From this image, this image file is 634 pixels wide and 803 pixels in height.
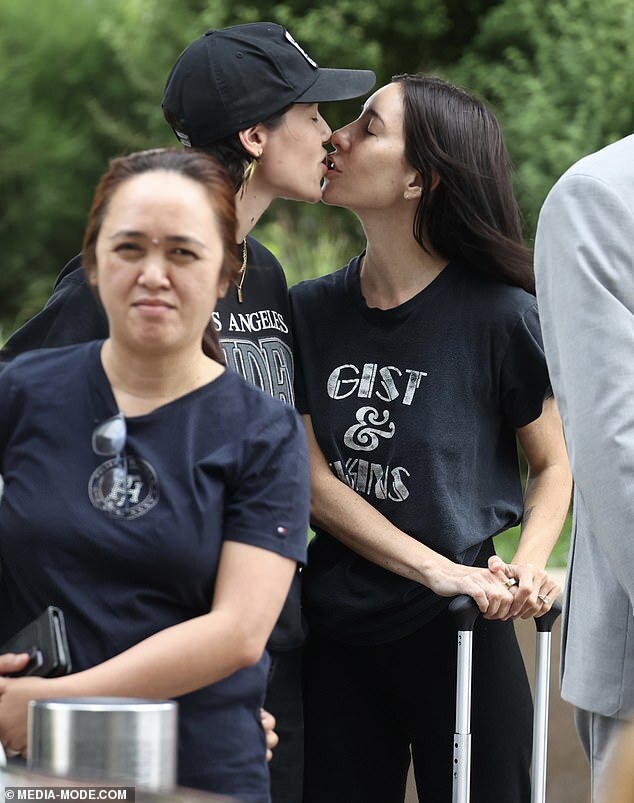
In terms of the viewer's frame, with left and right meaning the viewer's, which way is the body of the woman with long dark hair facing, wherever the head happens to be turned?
facing the viewer and to the left of the viewer

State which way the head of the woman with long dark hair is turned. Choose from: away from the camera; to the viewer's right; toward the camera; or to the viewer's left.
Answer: to the viewer's left

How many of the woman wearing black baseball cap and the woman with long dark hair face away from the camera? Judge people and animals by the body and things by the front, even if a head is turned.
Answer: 0

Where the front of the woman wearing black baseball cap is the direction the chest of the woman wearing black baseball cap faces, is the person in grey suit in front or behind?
in front

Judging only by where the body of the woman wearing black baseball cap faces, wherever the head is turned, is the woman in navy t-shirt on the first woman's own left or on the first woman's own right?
on the first woman's own right

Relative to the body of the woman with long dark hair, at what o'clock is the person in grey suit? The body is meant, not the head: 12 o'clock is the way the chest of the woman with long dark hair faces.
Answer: The person in grey suit is roughly at 10 o'clock from the woman with long dark hair.

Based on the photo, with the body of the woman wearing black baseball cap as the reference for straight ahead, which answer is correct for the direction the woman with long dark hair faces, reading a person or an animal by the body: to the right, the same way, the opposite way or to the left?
to the right

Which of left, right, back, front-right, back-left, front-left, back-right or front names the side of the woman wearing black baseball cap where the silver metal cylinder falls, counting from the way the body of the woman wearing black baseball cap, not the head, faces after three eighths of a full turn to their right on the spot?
left

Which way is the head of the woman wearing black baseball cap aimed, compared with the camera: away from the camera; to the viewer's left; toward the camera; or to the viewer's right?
to the viewer's right

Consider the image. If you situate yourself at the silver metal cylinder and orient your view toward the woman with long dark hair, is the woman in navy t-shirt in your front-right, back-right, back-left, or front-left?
front-left

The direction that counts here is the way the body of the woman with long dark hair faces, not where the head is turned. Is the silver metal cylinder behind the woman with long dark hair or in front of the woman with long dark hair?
in front

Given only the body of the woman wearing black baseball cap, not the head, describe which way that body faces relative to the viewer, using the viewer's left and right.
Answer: facing the viewer and to the right of the viewer
